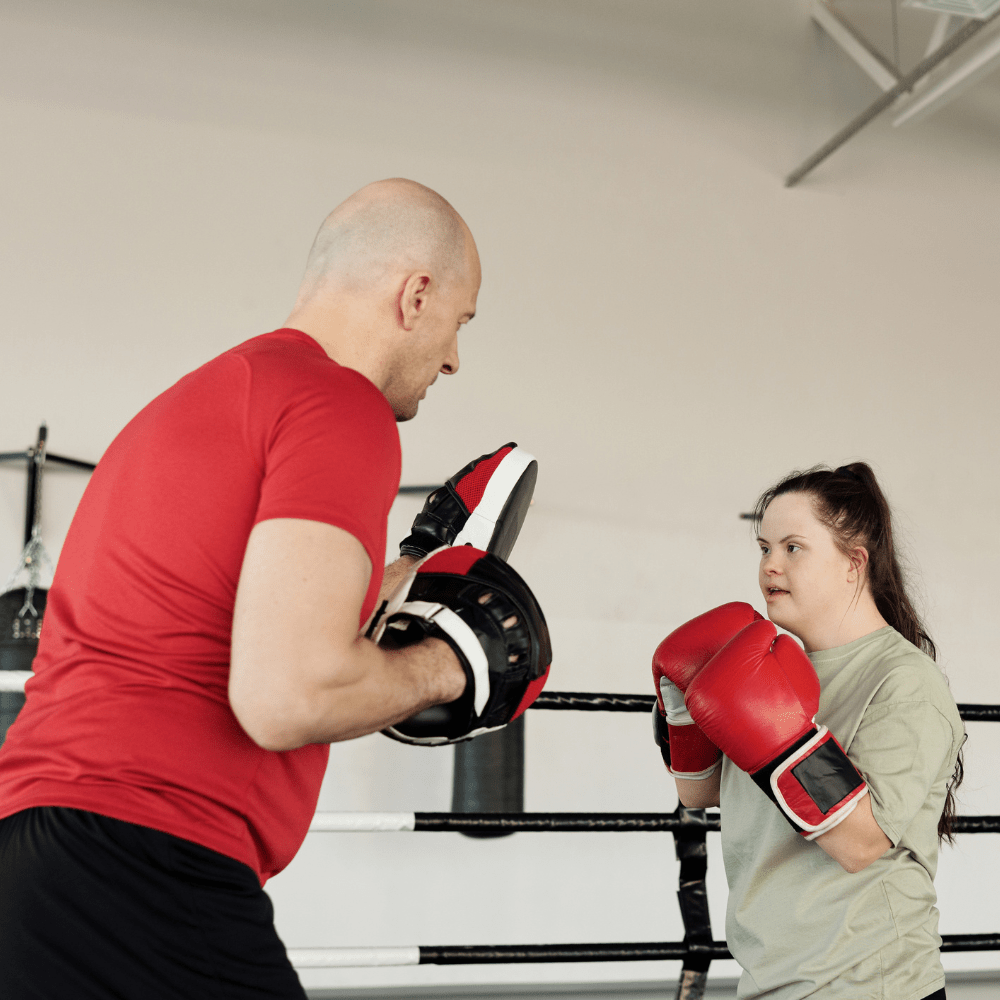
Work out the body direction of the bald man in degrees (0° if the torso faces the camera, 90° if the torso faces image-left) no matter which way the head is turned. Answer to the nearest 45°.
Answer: approximately 225°

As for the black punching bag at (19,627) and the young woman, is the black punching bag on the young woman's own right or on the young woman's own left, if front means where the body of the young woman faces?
on the young woman's own right

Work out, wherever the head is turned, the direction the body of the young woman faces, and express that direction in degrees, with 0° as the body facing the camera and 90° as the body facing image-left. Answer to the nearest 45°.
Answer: approximately 45°

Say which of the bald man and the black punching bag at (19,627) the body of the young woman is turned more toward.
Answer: the bald man

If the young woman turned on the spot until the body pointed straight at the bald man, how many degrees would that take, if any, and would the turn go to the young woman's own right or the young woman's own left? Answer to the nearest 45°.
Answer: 0° — they already face them

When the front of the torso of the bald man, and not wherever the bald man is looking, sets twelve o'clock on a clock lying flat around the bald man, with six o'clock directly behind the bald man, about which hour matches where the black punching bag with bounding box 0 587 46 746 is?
The black punching bag is roughly at 10 o'clock from the bald man.

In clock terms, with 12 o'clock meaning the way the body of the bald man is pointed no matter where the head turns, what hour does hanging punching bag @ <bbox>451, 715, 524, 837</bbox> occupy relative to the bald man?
The hanging punching bag is roughly at 11 o'clock from the bald man.
